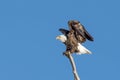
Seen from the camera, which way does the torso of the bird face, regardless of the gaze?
to the viewer's left
